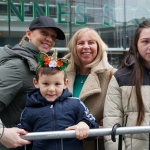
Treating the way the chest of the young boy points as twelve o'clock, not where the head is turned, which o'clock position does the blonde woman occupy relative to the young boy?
The blonde woman is roughly at 7 o'clock from the young boy.

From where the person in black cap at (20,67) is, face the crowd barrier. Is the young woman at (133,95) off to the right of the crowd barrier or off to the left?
left

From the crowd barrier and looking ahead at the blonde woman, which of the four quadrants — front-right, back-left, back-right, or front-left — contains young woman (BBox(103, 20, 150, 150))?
front-right

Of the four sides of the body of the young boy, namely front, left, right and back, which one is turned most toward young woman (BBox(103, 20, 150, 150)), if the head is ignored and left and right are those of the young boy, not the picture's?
left

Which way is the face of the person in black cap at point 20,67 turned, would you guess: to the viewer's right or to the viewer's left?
to the viewer's right

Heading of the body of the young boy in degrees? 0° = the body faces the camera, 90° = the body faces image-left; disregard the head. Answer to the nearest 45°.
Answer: approximately 0°

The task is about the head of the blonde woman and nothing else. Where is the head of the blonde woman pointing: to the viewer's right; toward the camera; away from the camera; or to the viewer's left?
toward the camera

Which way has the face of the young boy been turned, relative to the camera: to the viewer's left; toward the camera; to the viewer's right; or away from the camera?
toward the camera
